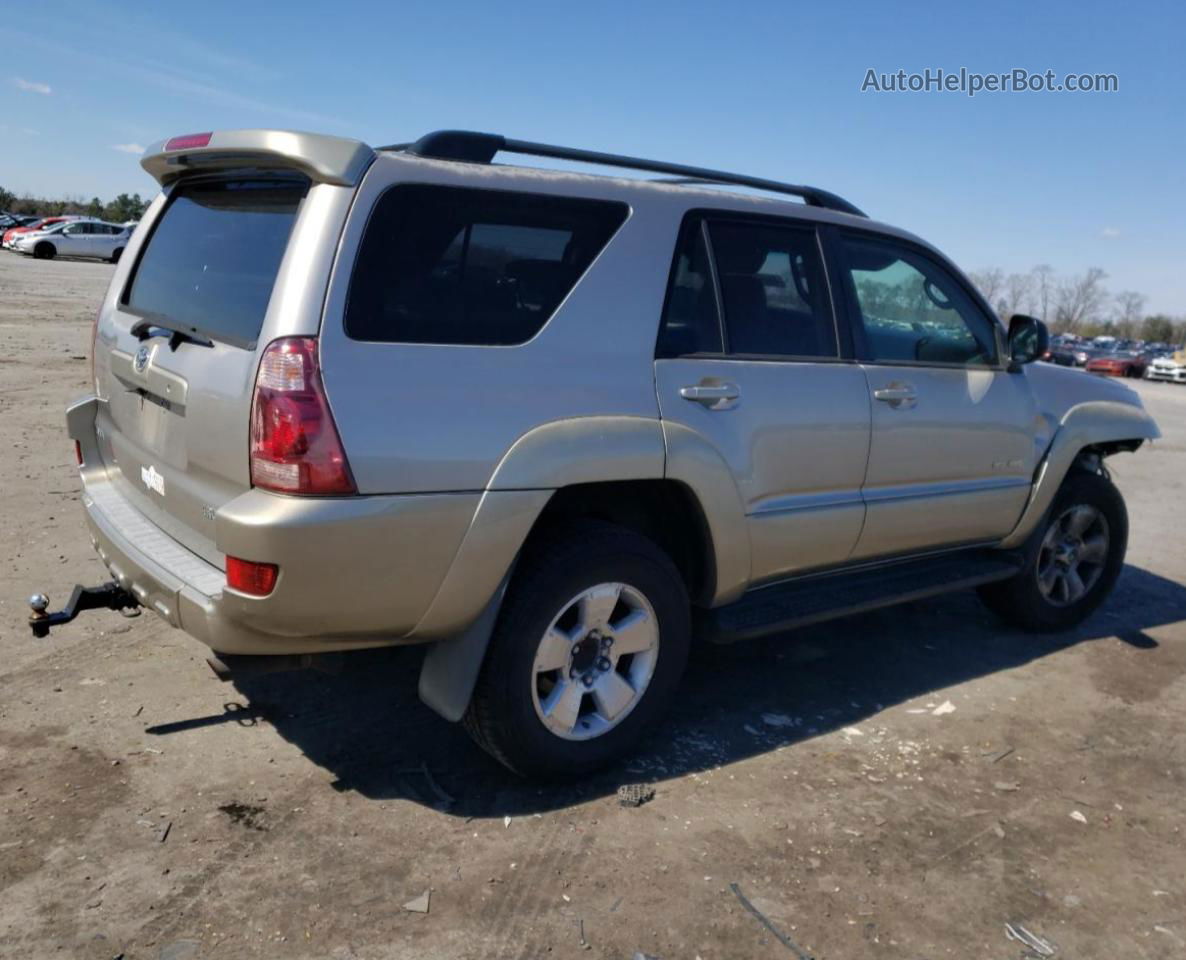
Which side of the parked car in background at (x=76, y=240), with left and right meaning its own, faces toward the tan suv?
left

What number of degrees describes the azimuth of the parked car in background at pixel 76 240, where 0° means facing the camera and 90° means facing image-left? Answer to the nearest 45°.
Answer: approximately 90°

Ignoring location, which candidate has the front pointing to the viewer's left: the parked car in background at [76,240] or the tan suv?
the parked car in background

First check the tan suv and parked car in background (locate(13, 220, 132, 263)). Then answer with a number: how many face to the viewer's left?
1

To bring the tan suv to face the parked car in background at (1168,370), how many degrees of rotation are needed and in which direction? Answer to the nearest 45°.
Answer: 0° — it already faces it

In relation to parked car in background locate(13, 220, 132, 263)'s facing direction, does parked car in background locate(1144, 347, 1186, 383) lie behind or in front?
behind

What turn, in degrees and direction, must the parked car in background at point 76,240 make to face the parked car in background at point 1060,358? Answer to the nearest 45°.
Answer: approximately 135° to its left

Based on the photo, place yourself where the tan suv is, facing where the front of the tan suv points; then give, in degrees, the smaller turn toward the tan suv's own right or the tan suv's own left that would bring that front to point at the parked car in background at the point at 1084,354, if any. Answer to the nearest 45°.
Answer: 0° — it already faces it

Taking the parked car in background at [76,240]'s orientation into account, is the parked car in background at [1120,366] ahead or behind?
behind

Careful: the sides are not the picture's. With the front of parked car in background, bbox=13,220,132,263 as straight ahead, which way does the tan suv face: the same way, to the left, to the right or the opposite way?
the opposite way

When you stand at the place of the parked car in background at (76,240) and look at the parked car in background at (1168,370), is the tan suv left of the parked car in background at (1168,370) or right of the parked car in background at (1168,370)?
right

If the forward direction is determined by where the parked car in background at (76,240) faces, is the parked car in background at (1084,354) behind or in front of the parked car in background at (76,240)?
behind
